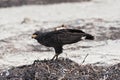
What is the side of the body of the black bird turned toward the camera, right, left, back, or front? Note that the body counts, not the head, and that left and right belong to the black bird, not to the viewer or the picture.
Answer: left
